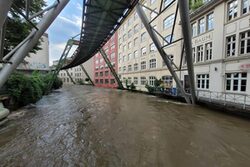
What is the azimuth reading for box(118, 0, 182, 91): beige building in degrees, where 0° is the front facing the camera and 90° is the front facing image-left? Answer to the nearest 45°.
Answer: approximately 45°

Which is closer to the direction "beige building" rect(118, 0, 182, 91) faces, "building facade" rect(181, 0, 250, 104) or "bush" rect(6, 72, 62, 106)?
the bush

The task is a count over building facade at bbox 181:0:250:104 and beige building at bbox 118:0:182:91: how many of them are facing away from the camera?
0

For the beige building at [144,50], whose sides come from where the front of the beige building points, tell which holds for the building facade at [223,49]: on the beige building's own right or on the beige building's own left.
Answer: on the beige building's own left

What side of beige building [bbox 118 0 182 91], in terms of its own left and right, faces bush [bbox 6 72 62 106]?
front

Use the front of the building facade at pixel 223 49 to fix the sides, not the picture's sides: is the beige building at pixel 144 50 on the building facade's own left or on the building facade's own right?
on the building facade's own right

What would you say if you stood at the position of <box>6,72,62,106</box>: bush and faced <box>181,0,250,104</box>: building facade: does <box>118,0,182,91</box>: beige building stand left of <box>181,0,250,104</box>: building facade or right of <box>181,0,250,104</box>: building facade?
left

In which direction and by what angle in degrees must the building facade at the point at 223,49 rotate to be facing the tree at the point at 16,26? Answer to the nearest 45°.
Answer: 0° — it already faces it

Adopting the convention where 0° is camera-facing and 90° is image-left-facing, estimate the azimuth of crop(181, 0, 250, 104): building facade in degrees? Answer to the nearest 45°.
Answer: approximately 45°

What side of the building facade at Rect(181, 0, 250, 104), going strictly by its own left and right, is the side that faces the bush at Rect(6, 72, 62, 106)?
front
